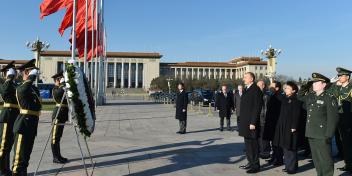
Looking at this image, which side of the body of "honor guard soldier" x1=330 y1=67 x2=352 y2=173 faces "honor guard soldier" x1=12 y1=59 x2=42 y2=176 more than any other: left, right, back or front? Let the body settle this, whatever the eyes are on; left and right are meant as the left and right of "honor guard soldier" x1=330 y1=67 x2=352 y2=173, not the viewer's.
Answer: front

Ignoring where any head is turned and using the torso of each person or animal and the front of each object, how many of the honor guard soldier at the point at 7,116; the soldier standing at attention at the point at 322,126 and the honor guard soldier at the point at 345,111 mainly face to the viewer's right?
1

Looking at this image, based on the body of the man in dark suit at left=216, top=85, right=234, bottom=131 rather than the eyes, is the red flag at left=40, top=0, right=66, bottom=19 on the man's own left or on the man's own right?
on the man's own right

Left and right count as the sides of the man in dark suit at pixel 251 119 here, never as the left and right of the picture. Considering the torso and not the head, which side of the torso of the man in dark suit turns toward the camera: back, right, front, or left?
left

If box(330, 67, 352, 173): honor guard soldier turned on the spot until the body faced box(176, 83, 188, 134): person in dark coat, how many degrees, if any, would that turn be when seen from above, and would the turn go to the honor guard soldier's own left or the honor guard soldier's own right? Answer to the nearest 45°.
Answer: approximately 90° to the honor guard soldier's own right

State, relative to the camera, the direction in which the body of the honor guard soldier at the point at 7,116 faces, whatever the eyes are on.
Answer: to the viewer's right

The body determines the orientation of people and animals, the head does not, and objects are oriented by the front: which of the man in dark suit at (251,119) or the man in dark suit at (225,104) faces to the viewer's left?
the man in dark suit at (251,119)

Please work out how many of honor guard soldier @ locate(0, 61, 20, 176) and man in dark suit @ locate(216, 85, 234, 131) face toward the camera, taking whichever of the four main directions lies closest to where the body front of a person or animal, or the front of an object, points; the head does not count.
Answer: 1

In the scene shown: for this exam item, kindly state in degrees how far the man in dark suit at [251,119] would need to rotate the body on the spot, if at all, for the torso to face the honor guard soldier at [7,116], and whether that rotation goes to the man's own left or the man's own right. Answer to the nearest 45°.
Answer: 0° — they already face them

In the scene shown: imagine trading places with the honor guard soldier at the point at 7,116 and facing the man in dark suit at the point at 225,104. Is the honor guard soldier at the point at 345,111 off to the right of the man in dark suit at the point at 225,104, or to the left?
right

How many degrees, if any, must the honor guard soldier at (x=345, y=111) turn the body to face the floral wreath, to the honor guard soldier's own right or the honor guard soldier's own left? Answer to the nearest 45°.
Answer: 0° — they already face it

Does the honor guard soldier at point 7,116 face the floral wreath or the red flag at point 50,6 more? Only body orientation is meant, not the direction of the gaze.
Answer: the floral wreath

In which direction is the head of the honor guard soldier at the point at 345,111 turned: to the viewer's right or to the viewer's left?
to the viewer's left

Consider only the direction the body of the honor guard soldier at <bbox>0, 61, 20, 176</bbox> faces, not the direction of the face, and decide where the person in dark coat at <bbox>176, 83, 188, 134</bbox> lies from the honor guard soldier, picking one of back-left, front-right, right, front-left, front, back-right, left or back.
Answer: front-left
